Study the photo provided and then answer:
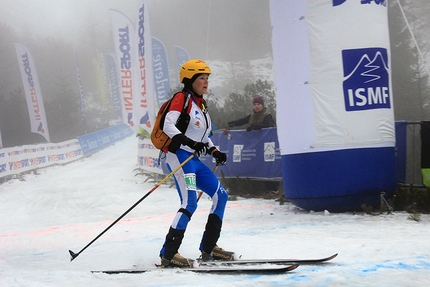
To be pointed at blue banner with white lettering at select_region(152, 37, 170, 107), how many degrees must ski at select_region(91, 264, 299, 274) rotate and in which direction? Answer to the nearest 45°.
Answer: approximately 90° to its left

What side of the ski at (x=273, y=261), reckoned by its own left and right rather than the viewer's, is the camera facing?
right

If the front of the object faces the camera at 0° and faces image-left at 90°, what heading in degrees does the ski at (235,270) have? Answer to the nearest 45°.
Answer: approximately 270°

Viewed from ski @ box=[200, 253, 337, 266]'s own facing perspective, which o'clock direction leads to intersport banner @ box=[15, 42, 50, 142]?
The intersport banner is roughly at 8 o'clock from the ski.

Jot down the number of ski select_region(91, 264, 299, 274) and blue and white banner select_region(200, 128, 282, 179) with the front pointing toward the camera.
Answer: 1
